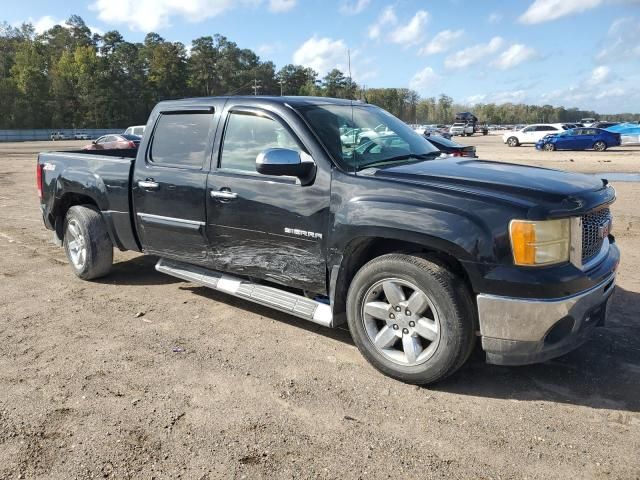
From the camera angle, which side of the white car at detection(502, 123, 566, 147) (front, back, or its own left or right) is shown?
left

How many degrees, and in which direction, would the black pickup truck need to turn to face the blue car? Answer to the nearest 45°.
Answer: approximately 90° to its left

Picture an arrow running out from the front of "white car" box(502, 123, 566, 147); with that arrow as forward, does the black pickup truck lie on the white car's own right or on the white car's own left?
on the white car's own left

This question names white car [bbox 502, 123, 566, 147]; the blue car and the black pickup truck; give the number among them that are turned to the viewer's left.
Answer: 2

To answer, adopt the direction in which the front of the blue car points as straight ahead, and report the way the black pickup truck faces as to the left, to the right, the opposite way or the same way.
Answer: the opposite way

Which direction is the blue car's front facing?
to the viewer's left
